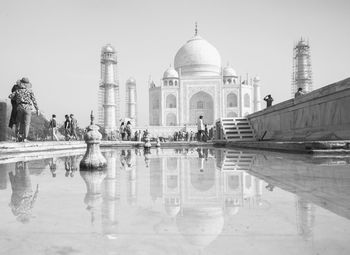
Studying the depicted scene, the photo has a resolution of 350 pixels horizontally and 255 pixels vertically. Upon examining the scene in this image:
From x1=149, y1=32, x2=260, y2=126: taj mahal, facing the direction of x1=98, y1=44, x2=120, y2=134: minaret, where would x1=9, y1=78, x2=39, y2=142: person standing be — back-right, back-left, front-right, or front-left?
front-left

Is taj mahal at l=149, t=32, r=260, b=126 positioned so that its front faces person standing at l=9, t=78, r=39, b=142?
yes

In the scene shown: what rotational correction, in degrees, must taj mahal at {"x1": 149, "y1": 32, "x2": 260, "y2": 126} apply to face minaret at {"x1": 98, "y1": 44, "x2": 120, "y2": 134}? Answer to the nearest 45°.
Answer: approximately 45° to its right

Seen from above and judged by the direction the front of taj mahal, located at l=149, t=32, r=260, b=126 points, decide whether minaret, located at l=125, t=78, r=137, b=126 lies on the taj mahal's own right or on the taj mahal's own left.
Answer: on the taj mahal's own right

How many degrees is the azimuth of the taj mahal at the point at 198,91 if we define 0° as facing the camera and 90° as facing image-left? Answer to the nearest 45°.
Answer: approximately 0°

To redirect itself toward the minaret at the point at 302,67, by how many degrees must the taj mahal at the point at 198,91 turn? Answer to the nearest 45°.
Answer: approximately 90° to its left

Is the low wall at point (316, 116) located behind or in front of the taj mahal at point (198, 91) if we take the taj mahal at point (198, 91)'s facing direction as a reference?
in front
